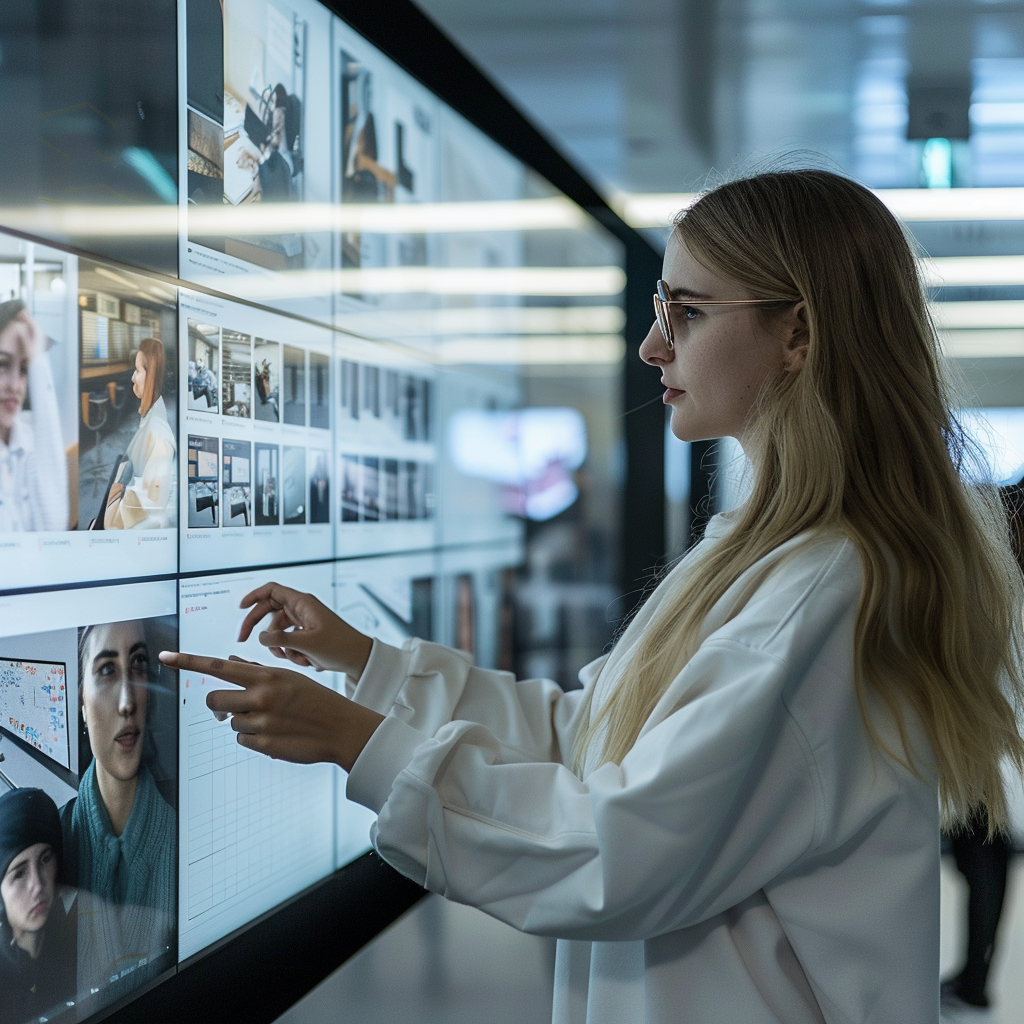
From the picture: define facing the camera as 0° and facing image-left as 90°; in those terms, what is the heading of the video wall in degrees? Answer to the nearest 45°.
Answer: approximately 315°

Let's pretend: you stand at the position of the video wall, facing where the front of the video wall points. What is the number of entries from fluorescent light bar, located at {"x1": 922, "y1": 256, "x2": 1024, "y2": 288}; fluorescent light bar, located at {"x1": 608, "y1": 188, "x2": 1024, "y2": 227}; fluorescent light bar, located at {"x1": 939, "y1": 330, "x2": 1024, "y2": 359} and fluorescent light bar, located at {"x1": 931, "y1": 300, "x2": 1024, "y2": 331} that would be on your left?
4

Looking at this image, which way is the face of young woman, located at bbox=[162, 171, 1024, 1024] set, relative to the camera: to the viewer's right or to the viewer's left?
to the viewer's left

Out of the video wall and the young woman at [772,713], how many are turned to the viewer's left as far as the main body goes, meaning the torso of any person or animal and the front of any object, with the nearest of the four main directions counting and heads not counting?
1

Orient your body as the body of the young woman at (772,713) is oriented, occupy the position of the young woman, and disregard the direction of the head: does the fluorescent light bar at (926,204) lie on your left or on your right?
on your right

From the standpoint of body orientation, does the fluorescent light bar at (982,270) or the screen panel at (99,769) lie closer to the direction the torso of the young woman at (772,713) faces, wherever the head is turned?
the screen panel

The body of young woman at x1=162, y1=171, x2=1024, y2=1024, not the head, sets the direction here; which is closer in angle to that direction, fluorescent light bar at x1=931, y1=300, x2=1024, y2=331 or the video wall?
the video wall

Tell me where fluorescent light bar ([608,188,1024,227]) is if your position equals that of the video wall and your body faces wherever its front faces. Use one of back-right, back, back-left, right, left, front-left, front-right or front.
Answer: left

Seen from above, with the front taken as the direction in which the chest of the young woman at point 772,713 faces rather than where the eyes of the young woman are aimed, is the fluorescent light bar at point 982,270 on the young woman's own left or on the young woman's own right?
on the young woman's own right

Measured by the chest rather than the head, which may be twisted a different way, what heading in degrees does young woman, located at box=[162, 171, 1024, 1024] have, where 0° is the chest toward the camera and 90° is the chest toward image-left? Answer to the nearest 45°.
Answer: approximately 90°
